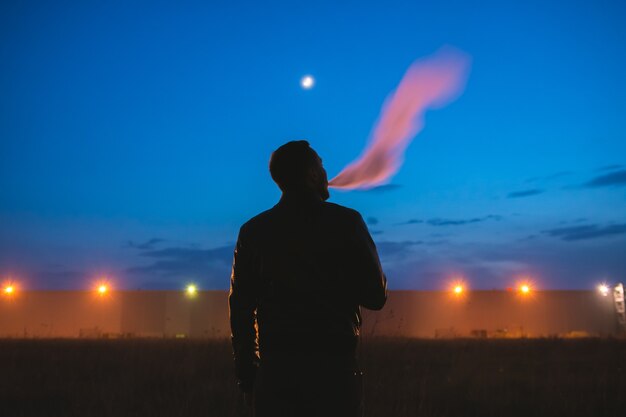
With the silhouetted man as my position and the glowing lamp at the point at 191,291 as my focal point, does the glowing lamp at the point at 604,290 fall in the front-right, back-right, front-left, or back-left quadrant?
front-right

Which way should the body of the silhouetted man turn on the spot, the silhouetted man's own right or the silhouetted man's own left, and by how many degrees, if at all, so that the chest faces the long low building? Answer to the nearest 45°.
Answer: approximately 45° to the silhouetted man's own left

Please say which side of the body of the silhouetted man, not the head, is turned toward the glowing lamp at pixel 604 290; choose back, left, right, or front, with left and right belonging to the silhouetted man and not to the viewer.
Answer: front

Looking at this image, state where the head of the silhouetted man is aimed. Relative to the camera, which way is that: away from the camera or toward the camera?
away from the camera

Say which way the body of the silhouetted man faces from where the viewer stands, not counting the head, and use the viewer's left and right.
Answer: facing away from the viewer and to the right of the viewer

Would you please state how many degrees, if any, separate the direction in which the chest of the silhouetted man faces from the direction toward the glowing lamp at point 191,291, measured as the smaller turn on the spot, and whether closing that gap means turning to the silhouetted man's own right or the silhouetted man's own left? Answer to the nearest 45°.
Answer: approximately 45° to the silhouetted man's own left
